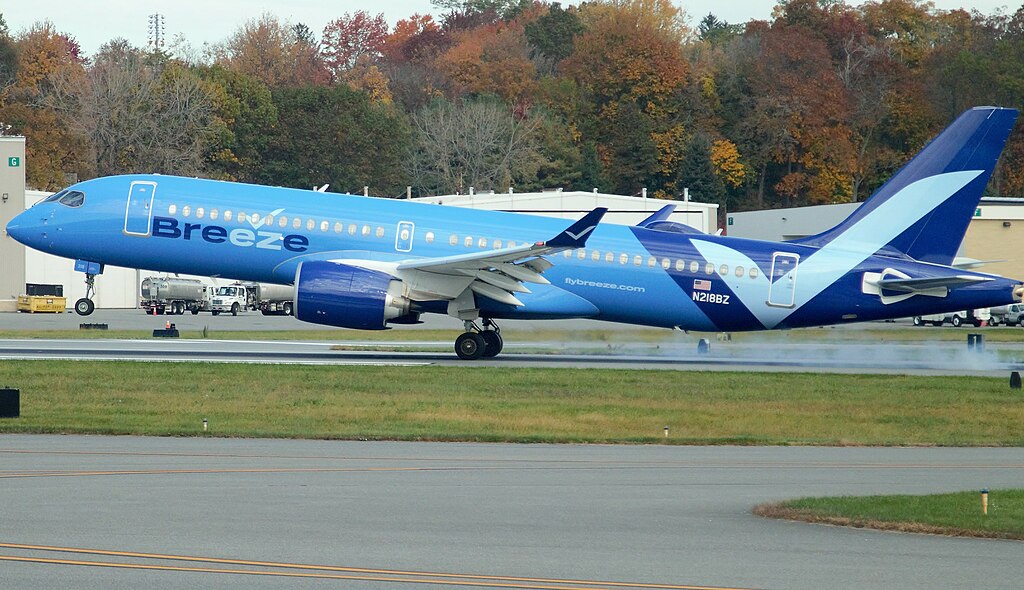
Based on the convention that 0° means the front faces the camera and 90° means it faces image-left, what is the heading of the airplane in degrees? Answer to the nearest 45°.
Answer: approximately 90°
